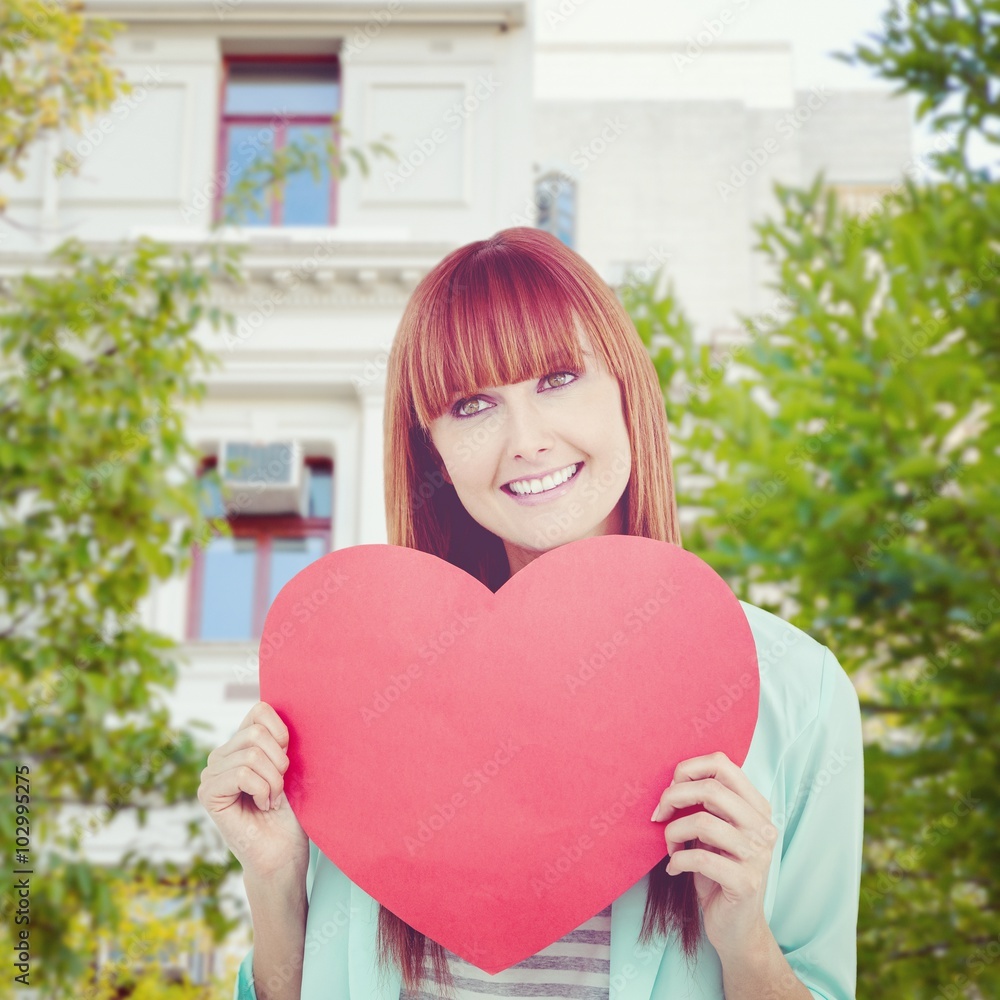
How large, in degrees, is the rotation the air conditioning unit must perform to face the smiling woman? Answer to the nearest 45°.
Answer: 0° — it already faces them

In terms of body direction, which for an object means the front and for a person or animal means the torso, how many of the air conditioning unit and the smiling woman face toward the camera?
2

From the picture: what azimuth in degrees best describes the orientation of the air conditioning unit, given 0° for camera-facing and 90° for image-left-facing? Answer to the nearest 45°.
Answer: approximately 0°

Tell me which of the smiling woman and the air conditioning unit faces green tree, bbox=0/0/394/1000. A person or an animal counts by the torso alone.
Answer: the air conditioning unit

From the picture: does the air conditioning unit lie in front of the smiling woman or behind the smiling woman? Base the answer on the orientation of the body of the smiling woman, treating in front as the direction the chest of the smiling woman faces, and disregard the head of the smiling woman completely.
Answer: behind
